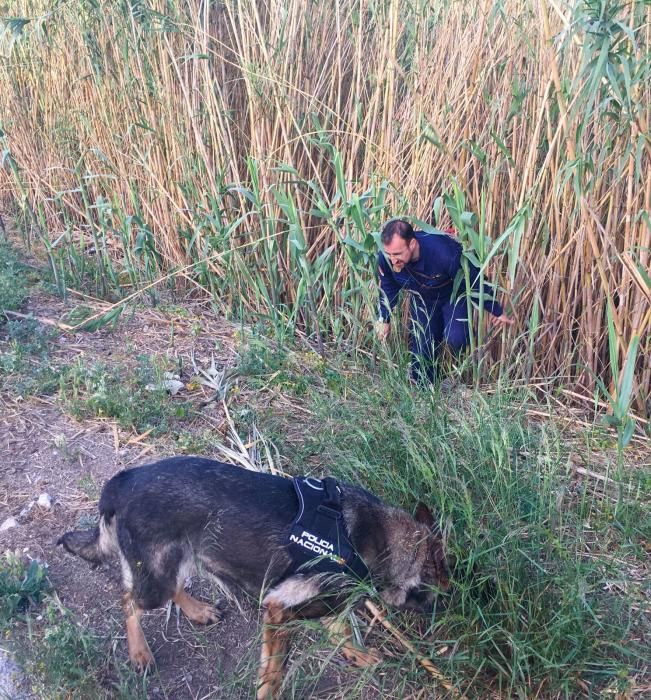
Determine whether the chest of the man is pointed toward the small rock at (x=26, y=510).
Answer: yes

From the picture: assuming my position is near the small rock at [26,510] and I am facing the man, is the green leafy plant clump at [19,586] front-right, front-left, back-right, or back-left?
back-right

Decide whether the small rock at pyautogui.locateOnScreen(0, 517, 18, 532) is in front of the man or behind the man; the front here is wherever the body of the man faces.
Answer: in front

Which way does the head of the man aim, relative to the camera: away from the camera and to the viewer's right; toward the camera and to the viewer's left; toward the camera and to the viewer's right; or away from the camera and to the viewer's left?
toward the camera and to the viewer's left

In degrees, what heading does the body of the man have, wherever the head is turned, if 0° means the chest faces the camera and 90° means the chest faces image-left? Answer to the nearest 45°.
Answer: approximately 45°

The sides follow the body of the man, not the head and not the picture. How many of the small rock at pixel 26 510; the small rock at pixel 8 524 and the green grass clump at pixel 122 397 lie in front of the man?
3

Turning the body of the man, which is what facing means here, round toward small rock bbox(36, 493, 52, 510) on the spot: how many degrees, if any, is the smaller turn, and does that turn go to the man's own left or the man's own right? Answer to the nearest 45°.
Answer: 0° — they already face it

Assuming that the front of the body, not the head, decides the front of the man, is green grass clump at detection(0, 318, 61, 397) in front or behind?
in front

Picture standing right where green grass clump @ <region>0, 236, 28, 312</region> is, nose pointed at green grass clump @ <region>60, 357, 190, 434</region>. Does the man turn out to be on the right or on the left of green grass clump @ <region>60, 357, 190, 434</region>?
left

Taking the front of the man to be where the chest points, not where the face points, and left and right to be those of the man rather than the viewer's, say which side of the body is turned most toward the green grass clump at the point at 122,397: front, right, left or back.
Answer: front

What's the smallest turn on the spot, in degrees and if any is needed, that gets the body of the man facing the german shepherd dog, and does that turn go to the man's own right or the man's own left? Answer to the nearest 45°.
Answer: approximately 45° to the man's own left
